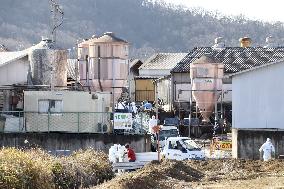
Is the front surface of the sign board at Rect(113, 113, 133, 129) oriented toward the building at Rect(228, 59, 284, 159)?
no

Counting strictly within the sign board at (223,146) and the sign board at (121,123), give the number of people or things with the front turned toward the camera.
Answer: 2

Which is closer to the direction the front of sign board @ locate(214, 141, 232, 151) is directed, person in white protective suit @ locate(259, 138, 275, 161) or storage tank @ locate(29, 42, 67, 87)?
the person in white protective suit

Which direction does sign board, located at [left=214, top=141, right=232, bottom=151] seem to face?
toward the camera

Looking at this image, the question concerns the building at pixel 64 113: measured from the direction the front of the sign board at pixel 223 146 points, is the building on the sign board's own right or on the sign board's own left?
on the sign board's own right

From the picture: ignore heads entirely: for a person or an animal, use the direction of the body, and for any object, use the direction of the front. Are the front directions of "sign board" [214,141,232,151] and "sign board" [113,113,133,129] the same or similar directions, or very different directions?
same or similar directions

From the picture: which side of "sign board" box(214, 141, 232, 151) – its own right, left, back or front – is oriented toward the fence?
right

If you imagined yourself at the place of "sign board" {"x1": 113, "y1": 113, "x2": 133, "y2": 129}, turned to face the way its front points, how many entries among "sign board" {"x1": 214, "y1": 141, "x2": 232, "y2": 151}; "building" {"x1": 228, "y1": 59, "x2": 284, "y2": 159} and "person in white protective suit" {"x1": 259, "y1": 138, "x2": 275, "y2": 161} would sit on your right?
0

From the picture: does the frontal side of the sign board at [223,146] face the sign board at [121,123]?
no

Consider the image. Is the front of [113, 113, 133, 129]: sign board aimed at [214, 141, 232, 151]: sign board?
no

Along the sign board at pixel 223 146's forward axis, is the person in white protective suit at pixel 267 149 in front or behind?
in front

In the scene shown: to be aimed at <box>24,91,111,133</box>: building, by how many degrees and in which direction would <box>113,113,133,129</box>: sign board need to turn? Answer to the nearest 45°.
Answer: approximately 90° to its right

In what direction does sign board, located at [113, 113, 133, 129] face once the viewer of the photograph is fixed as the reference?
facing the viewer
